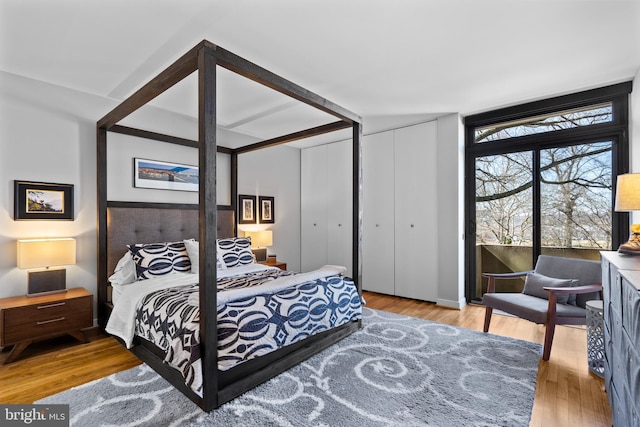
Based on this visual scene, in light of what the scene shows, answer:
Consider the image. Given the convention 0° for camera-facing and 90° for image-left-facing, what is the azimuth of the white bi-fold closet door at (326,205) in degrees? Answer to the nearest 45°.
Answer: approximately 45°

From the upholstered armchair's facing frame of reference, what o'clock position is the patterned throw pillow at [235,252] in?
The patterned throw pillow is roughly at 1 o'clock from the upholstered armchair.

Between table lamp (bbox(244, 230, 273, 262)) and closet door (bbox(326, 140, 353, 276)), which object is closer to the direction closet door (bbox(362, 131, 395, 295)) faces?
the table lamp

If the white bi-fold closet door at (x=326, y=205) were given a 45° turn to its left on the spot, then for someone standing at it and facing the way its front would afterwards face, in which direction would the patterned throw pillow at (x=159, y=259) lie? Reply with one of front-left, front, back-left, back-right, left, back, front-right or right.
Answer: front-right

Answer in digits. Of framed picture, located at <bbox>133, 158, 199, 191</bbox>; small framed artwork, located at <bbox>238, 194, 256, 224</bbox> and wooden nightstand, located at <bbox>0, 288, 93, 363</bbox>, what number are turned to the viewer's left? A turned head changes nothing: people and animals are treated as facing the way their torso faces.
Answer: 0

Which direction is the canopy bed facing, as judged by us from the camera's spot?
facing the viewer and to the right of the viewer

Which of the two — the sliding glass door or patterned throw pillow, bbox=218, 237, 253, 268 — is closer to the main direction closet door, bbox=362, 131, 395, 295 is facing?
the patterned throw pillow

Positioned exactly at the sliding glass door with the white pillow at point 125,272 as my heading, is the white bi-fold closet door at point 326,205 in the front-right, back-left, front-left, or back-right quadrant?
front-right

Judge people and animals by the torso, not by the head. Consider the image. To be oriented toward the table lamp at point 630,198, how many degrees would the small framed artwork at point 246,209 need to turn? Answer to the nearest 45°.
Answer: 0° — it already faces it

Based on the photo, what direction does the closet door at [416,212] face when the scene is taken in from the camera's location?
facing the viewer and to the left of the viewer

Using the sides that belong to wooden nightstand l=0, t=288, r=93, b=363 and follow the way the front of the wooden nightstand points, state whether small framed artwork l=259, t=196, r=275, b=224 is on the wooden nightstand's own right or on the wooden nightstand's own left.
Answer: on the wooden nightstand's own left

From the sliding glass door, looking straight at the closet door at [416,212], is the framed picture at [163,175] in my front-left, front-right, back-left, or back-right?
front-left

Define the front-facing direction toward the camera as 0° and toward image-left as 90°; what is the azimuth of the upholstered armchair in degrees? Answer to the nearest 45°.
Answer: approximately 45°

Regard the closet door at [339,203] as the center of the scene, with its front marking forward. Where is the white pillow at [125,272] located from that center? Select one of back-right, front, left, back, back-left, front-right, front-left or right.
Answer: front

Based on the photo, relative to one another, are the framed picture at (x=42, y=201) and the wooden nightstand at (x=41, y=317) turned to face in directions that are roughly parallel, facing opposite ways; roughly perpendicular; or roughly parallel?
roughly parallel

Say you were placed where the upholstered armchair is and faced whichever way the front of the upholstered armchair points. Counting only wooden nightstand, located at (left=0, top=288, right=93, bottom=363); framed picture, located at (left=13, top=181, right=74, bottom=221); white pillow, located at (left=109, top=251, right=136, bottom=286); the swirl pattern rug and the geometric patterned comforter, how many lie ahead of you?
5

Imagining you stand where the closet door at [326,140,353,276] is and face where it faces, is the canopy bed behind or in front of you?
in front

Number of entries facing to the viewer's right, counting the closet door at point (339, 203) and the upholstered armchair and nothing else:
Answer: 0

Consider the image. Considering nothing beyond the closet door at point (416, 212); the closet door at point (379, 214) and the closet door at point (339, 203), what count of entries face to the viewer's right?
0
